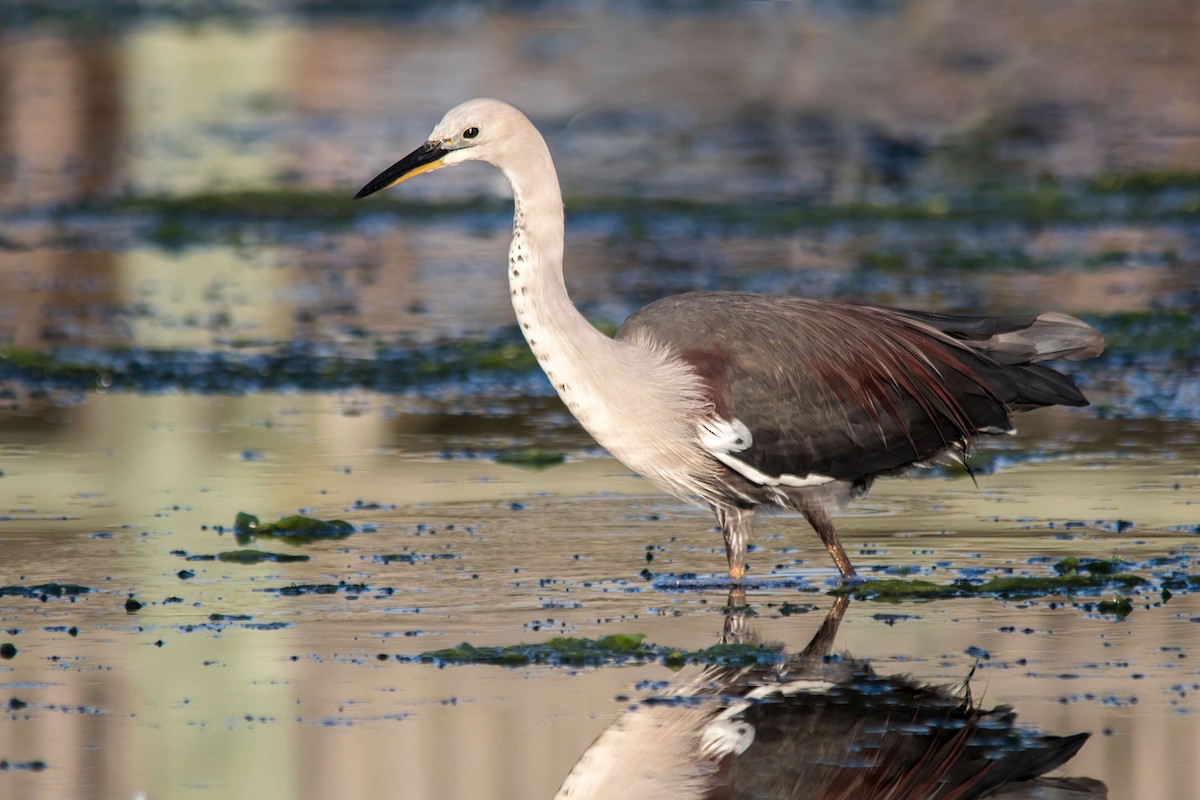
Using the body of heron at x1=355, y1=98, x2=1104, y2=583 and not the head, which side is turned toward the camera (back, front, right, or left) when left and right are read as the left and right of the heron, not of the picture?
left

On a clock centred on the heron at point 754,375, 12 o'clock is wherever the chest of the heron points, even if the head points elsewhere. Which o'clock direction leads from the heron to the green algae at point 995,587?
The green algae is roughly at 6 o'clock from the heron.

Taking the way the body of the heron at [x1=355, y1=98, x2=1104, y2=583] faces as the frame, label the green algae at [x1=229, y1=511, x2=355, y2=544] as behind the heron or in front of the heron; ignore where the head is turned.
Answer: in front

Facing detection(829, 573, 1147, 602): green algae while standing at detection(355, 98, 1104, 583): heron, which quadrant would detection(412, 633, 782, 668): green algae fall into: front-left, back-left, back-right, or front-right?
back-right
